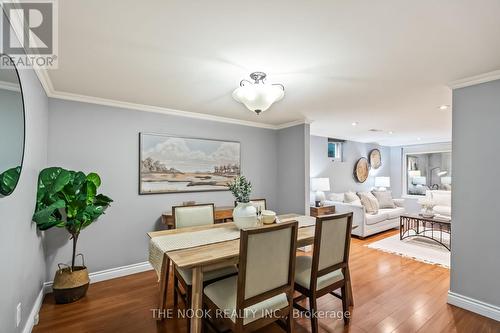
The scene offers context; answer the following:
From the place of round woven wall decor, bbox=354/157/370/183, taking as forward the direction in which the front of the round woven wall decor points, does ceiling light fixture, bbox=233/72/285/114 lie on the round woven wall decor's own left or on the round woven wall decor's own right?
on the round woven wall decor's own right

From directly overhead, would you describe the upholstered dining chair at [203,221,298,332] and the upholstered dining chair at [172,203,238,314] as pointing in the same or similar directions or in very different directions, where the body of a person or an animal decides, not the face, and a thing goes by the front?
very different directions

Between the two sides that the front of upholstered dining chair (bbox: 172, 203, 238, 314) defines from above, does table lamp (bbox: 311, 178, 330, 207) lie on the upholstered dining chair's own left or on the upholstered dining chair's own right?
on the upholstered dining chair's own left

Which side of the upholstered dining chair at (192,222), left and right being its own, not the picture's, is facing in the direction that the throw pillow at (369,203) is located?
left

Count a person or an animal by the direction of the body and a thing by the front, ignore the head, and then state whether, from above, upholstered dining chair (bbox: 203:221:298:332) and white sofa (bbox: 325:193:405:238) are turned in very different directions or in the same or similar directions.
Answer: very different directions

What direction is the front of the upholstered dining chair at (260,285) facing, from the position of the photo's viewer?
facing away from the viewer and to the left of the viewer

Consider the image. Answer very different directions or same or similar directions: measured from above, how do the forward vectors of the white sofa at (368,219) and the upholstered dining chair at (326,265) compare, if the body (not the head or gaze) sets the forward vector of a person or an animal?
very different directions

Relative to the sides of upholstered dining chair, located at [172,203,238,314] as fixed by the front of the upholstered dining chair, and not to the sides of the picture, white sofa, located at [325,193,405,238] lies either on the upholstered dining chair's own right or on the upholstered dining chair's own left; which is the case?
on the upholstered dining chair's own left

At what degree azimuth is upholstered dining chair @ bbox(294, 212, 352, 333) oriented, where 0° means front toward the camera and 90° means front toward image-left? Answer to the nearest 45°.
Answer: approximately 135°

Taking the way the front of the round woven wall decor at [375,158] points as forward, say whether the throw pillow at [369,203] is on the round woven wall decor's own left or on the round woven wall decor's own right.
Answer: on the round woven wall decor's own right

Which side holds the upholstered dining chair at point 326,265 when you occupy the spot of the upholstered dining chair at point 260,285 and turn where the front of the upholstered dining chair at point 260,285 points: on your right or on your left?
on your right

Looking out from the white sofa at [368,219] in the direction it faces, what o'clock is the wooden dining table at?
The wooden dining table is roughly at 2 o'clock from the white sofa.
